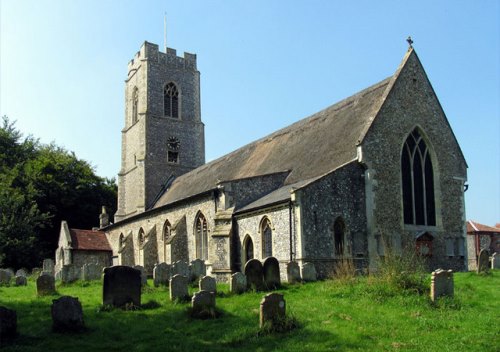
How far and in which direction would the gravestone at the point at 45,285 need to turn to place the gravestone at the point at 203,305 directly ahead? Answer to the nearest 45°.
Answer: approximately 45° to its left

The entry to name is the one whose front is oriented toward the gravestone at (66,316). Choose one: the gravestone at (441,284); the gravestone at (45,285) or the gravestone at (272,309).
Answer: the gravestone at (45,285)

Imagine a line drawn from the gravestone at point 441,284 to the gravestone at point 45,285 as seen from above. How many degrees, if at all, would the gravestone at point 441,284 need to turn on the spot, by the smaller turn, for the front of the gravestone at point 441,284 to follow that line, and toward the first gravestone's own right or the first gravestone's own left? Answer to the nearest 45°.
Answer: approximately 135° to the first gravestone's own right

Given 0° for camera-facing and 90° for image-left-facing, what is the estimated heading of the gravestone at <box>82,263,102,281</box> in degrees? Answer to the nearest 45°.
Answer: approximately 0°

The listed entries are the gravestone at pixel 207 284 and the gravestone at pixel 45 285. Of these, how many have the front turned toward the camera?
2

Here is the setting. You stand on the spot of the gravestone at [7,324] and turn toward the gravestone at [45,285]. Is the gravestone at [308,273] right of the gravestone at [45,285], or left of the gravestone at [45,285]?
right

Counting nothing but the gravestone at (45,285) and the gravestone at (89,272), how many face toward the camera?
2

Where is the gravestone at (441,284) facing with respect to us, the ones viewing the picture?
facing the viewer and to the right of the viewer

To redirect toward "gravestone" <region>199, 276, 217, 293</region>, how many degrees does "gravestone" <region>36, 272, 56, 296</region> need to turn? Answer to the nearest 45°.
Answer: approximately 45° to its left

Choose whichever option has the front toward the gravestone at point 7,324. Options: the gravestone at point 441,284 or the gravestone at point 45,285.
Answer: the gravestone at point 45,285

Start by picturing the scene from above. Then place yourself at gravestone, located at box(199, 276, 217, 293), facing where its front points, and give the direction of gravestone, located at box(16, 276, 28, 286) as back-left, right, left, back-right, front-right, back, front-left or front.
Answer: back-right

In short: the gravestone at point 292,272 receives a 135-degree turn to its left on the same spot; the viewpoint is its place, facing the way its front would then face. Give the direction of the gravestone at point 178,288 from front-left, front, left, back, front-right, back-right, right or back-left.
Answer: back-left

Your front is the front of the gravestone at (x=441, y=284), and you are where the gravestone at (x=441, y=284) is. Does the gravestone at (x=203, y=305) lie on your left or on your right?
on your right

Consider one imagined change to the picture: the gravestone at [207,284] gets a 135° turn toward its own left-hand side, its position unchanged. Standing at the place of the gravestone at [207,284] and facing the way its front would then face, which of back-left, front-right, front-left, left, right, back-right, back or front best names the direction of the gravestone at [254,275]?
front

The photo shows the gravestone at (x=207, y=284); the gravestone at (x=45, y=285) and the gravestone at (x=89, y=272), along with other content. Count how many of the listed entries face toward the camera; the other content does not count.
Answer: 3
